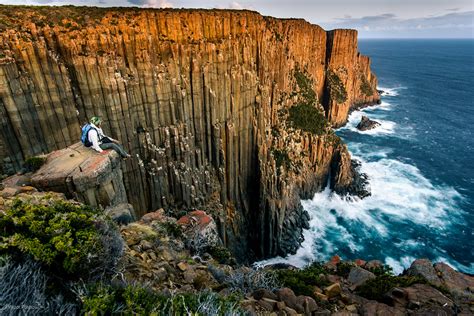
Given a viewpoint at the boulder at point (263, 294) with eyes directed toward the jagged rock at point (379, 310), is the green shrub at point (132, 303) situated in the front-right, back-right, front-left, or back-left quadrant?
back-right

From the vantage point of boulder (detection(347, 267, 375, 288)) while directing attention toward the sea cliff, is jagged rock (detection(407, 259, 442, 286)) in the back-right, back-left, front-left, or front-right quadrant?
back-right

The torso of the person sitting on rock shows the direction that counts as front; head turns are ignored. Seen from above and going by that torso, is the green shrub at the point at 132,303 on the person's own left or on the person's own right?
on the person's own right

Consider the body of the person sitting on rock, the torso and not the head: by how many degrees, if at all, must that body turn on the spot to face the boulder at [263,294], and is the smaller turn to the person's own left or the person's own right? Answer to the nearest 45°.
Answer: approximately 45° to the person's own right

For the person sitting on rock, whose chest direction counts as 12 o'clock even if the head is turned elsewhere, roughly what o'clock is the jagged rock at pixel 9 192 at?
The jagged rock is roughly at 5 o'clock from the person sitting on rock.

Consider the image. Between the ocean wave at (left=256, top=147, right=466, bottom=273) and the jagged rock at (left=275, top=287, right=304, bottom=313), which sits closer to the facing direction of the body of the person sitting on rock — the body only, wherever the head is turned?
the ocean wave

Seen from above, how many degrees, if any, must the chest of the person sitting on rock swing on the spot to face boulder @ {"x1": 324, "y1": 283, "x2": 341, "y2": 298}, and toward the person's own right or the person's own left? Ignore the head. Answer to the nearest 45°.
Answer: approximately 45° to the person's own right

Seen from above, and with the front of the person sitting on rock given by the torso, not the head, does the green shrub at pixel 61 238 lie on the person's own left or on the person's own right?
on the person's own right

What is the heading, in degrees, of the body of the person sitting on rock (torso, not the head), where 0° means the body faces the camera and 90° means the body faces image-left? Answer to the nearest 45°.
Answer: approximately 270°

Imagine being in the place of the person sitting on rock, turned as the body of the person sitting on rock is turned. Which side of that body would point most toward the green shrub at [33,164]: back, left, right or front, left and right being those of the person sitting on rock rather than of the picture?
back

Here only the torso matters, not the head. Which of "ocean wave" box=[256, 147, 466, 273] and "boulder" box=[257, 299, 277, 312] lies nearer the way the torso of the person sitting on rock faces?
the ocean wave
